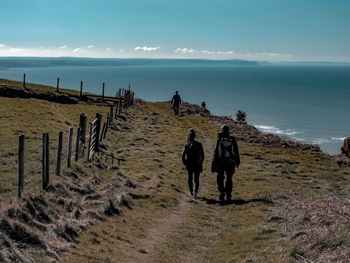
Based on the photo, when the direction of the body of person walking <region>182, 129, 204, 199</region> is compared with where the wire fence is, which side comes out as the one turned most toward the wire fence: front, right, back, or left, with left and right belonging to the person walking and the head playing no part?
left

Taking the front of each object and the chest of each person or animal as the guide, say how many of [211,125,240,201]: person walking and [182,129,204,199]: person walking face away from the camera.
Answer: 2

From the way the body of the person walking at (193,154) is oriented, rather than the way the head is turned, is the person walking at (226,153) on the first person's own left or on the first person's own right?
on the first person's own right

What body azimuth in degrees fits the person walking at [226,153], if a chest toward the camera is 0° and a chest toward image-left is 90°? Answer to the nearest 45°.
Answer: approximately 180°

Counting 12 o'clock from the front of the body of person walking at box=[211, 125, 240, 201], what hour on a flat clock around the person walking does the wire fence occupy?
The wire fence is roughly at 9 o'clock from the person walking.

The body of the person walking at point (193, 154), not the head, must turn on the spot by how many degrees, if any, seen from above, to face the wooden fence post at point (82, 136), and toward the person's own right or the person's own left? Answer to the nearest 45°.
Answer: approximately 45° to the person's own left

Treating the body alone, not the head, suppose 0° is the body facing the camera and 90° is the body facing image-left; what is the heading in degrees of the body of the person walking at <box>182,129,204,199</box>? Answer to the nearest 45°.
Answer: approximately 180°
